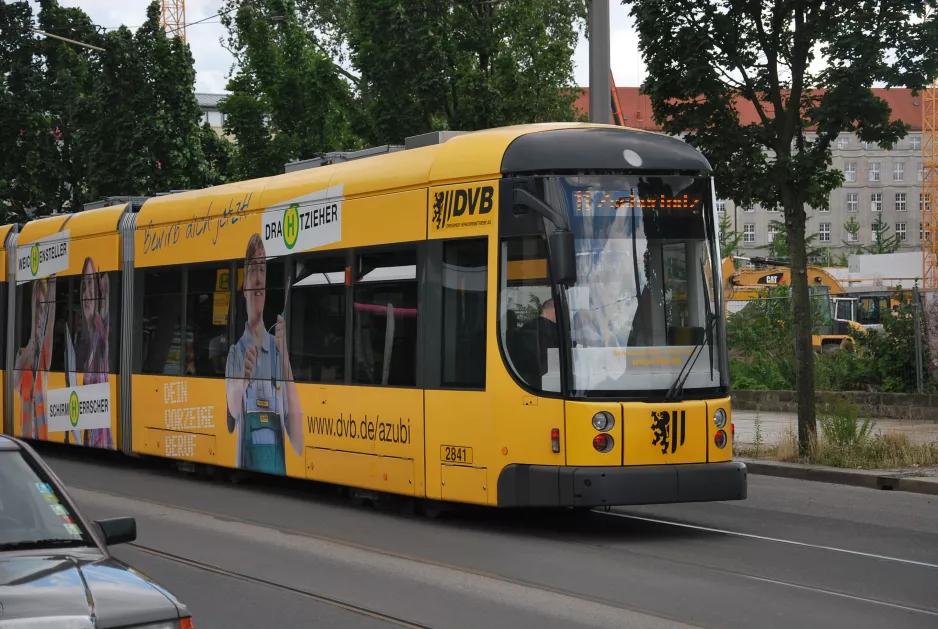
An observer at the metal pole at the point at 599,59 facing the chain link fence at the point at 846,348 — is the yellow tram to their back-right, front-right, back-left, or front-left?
back-right

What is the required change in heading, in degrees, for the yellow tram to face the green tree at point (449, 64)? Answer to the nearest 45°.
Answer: approximately 135° to its left

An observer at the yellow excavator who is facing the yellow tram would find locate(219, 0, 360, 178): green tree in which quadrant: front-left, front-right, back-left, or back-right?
front-right

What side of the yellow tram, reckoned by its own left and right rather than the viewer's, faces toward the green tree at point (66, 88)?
back

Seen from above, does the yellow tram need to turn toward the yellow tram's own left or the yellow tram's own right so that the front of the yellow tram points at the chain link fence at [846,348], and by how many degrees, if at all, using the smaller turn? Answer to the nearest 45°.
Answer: approximately 90° to the yellow tram's own left

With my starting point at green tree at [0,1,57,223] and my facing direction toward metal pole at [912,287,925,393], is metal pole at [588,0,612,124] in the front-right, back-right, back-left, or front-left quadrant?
front-right

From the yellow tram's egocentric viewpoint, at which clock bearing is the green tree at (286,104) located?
The green tree is roughly at 7 o'clock from the yellow tram.

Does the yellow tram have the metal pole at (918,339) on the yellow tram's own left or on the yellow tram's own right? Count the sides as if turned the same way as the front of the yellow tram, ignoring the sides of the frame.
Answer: on the yellow tram's own left

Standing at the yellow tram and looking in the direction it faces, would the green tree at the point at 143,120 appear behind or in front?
behind
